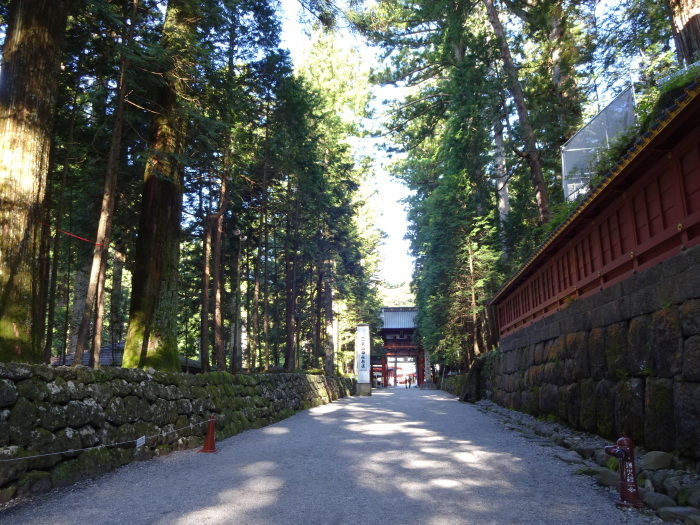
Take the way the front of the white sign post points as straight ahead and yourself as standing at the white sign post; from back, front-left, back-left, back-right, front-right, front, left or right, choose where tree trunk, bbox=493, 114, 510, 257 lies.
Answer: front-left

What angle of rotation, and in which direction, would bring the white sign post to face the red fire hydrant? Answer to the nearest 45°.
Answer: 0° — it already faces it

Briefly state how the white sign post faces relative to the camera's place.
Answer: facing the viewer

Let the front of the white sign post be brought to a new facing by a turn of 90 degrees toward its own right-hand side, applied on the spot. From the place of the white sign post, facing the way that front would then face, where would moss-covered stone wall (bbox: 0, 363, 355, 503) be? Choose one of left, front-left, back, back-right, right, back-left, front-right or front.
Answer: left

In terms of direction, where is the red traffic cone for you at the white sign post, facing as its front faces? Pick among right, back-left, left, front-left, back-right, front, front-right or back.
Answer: front

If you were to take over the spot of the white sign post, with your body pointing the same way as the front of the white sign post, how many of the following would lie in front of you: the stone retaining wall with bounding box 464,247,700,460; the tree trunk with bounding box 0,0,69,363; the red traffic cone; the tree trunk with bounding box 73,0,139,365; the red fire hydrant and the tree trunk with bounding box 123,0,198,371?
6

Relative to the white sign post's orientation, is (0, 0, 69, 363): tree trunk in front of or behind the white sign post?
in front

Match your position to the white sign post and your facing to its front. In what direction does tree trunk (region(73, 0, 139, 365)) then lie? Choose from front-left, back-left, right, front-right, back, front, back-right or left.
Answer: front

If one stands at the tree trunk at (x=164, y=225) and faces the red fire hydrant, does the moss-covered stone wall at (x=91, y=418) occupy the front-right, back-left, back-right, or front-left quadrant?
front-right

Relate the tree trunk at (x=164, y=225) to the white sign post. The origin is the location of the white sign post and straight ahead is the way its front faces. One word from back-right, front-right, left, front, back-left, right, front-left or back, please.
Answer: front
